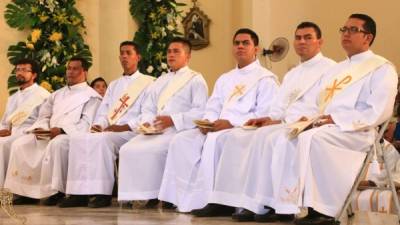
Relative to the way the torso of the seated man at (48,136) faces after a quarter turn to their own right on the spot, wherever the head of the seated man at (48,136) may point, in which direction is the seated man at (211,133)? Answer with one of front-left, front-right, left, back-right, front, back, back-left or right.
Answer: back

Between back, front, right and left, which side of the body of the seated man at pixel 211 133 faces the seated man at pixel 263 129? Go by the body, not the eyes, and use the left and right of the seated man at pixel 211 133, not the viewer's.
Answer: left

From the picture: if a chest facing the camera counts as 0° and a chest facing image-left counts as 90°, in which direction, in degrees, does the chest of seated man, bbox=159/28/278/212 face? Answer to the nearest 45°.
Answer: approximately 45°

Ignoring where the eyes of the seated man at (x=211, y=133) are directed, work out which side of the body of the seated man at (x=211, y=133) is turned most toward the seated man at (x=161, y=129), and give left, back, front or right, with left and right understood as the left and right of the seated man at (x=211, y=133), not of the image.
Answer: right

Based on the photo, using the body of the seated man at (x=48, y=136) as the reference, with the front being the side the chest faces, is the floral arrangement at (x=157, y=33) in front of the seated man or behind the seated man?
behind

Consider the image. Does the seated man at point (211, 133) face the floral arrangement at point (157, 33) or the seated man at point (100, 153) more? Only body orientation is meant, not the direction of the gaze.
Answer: the seated man

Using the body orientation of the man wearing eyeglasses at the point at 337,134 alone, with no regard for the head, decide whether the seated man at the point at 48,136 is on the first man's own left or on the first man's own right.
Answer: on the first man's own right
